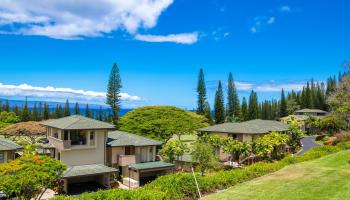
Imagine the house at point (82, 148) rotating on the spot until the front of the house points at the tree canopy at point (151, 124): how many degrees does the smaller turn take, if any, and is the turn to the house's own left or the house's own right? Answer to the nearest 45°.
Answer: approximately 135° to the house's own left

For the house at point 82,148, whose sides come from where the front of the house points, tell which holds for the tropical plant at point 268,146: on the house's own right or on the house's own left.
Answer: on the house's own left

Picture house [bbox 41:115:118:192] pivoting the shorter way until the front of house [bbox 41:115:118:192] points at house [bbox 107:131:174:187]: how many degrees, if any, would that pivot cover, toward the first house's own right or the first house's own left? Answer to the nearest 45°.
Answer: approximately 90° to the first house's own left

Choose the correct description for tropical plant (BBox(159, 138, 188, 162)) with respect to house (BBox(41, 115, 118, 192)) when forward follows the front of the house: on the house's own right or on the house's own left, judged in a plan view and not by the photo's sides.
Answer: on the house's own left

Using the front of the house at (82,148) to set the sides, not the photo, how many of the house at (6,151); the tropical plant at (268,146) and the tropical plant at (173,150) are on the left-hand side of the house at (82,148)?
2

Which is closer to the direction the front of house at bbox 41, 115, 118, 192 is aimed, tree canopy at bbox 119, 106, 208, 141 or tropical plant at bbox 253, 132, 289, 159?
the tropical plant

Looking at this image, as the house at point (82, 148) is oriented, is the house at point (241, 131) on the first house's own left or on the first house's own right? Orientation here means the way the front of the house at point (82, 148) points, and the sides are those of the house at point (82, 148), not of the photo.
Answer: on the first house's own left

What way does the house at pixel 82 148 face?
toward the camera

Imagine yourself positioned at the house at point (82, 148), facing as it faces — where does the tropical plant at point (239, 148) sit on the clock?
The tropical plant is roughly at 9 o'clock from the house.
